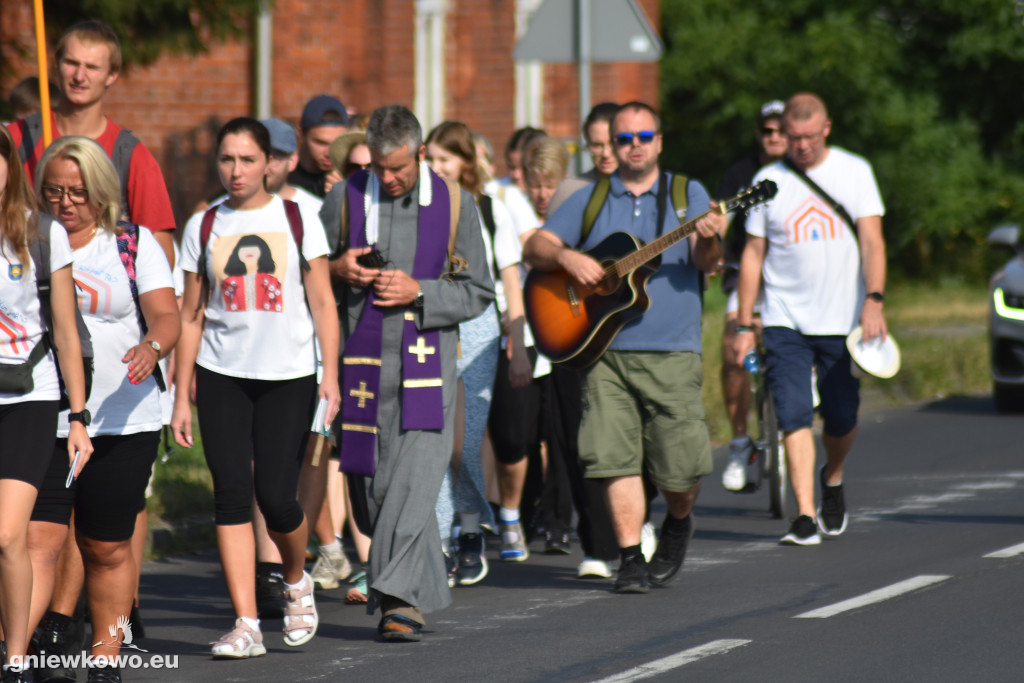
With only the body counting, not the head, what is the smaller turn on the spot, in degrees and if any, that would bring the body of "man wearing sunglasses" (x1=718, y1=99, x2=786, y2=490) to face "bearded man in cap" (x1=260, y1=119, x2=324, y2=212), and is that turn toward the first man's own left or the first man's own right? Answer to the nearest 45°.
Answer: approximately 45° to the first man's own right

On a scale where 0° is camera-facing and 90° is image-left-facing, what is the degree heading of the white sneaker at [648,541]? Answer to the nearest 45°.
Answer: approximately 0°

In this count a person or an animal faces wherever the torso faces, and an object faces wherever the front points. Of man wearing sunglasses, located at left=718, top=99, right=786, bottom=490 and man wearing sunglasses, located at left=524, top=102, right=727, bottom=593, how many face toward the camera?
2

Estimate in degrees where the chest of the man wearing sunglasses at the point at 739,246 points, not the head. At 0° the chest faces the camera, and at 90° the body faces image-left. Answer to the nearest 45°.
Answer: approximately 0°

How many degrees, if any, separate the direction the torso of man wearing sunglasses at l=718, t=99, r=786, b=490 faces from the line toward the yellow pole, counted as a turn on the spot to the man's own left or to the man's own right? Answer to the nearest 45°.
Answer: approximately 45° to the man's own right
